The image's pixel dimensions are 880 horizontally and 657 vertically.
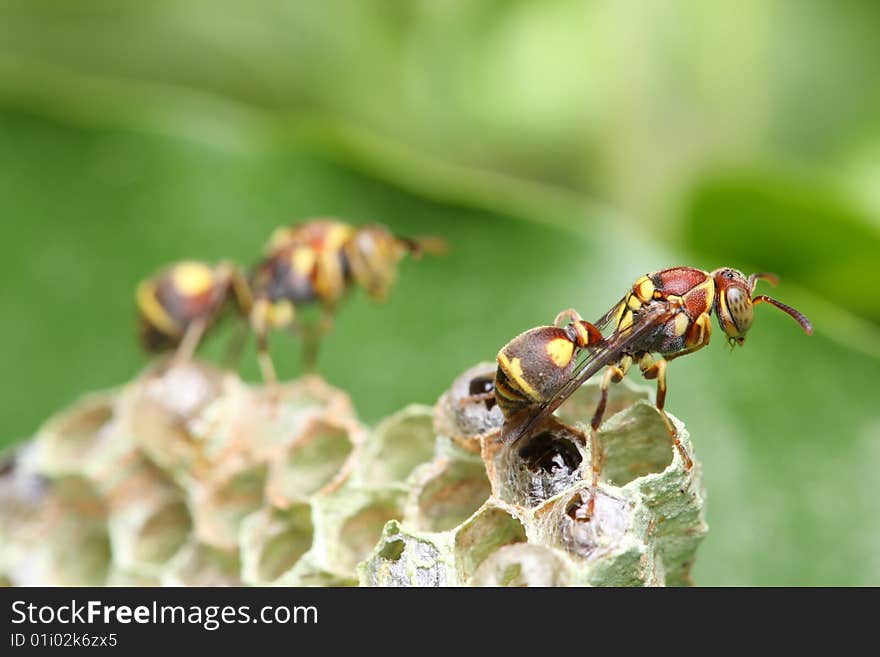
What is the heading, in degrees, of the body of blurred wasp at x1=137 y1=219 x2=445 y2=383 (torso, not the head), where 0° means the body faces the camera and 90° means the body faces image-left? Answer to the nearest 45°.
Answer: approximately 270°

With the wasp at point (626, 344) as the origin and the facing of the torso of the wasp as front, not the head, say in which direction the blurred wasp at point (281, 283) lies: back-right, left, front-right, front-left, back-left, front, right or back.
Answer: back-left

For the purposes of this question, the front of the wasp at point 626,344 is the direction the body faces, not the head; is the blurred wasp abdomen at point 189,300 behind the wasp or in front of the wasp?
behind

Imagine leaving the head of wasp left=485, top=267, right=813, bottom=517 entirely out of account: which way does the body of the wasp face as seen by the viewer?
to the viewer's right

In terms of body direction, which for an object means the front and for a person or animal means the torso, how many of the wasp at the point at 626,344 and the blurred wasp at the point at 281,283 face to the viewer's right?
2

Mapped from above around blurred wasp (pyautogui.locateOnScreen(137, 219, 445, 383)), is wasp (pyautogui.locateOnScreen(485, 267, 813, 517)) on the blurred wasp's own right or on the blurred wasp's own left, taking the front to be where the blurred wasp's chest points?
on the blurred wasp's own right
